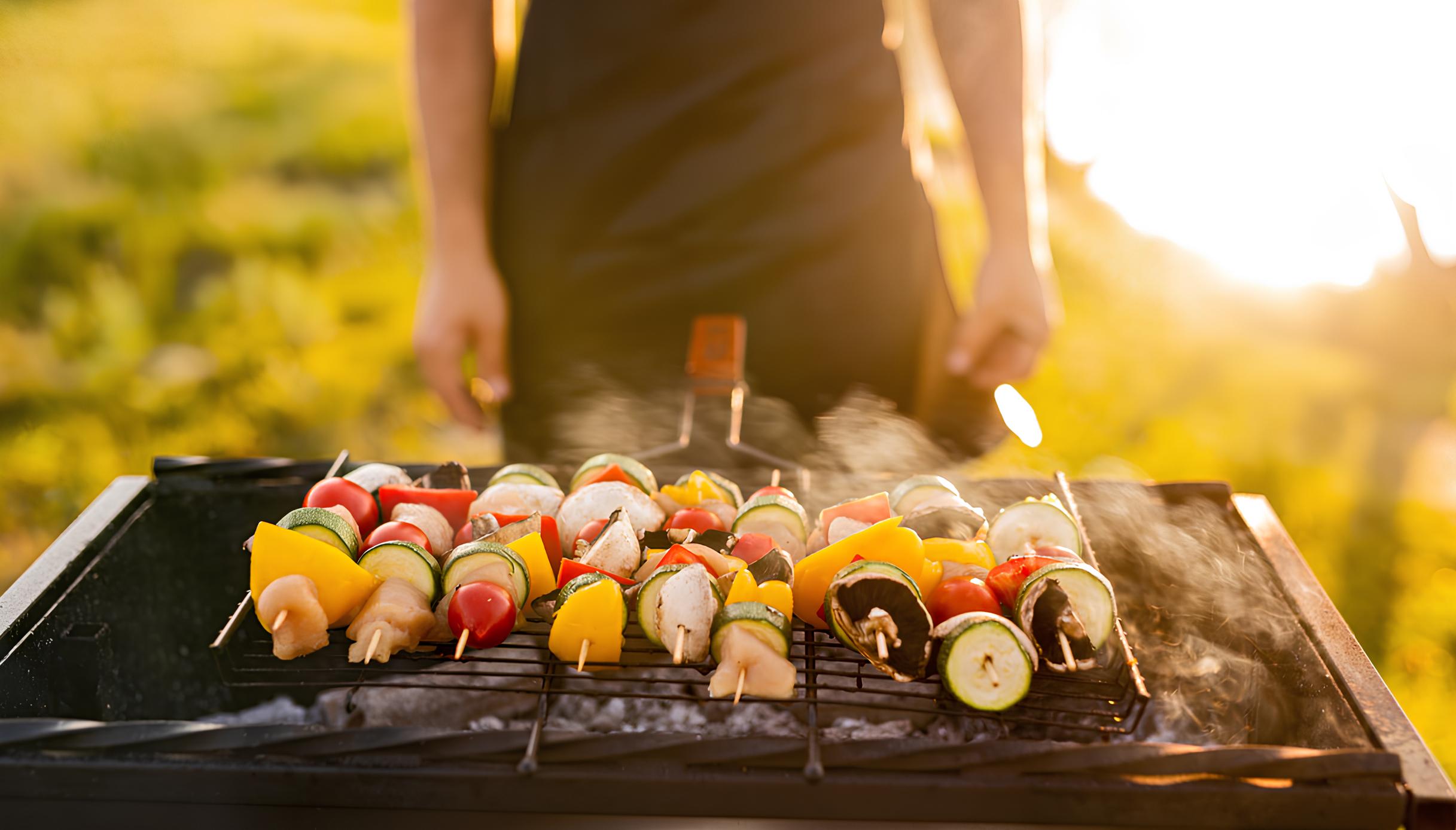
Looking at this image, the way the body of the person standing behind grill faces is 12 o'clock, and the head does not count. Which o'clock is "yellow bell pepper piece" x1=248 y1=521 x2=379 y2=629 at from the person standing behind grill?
The yellow bell pepper piece is roughly at 1 o'clock from the person standing behind grill.

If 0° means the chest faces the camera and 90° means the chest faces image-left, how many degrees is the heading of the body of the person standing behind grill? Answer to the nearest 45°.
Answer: approximately 0°

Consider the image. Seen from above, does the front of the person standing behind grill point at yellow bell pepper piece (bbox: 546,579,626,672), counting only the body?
yes

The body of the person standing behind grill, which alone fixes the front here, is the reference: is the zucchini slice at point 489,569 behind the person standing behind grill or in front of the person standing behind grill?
in front

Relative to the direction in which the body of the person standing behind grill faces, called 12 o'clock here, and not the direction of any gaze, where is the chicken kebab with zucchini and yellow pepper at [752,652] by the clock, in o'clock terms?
The chicken kebab with zucchini and yellow pepper is roughly at 12 o'clock from the person standing behind grill.

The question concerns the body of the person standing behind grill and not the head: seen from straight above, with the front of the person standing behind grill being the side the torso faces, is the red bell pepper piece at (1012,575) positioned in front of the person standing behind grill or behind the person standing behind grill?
in front

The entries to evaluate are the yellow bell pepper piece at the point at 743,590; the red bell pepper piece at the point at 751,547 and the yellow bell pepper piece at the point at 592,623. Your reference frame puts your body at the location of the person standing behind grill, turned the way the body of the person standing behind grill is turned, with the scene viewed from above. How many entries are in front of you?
3

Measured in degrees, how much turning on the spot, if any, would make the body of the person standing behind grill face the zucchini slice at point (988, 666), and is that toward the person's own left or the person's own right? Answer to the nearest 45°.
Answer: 0° — they already face it

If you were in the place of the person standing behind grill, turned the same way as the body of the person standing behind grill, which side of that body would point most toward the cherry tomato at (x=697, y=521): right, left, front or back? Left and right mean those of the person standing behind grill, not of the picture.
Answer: front

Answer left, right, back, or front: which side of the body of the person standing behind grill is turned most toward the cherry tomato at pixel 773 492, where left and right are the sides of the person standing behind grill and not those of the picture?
front

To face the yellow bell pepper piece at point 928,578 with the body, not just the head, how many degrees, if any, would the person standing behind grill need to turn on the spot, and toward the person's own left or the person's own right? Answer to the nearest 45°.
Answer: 0° — they already face it

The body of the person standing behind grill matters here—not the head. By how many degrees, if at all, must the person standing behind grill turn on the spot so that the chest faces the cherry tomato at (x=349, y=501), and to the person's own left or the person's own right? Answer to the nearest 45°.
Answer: approximately 45° to the person's own right
